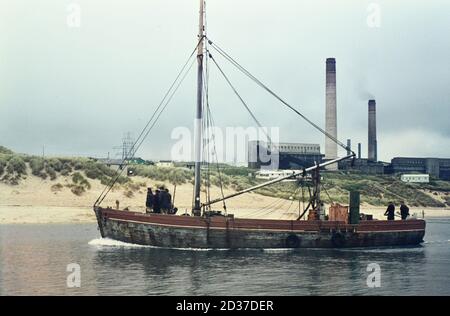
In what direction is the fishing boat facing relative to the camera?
to the viewer's left
